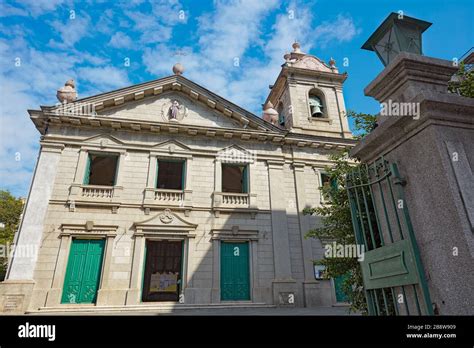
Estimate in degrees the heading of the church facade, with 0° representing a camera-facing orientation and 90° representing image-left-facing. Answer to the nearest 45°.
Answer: approximately 0°

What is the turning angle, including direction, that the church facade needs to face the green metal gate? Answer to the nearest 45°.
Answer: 0° — it already faces it

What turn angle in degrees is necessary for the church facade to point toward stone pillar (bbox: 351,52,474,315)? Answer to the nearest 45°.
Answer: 0° — it already faces it

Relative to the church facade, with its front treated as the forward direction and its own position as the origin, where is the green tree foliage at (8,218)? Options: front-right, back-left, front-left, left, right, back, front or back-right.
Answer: back-right

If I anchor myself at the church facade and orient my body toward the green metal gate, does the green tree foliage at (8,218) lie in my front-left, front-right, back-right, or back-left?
back-right

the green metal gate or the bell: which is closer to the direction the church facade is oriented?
the green metal gate
